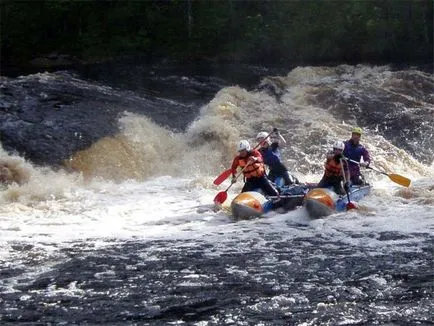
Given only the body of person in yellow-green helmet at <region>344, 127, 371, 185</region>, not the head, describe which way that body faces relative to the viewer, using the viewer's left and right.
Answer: facing the viewer

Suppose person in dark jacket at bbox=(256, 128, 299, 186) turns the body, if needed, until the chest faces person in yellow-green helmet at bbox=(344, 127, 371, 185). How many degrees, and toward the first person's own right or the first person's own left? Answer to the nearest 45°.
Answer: approximately 135° to the first person's own left

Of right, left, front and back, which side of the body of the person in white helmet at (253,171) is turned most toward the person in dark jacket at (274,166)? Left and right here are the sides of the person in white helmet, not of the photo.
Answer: back

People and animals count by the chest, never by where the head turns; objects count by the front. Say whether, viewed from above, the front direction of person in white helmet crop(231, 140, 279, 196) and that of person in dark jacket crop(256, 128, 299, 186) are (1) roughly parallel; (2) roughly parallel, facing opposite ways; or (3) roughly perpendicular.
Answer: roughly parallel

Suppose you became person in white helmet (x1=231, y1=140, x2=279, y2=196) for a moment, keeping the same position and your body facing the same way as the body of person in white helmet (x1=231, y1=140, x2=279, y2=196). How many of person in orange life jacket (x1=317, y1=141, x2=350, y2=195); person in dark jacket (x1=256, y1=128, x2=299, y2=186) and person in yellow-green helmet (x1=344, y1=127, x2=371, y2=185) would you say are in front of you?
0

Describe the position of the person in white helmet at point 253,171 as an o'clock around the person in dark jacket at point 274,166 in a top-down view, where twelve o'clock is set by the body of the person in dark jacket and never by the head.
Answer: The person in white helmet is roughly at 11 o'clock from the person in dark jacket.

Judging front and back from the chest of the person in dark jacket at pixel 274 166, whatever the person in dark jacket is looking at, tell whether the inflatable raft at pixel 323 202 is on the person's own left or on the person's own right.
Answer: on the person's own left

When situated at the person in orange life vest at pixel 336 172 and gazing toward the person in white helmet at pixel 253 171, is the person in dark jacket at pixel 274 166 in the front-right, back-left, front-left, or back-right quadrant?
front-right

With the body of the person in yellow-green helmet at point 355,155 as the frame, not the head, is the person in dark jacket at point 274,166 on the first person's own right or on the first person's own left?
on the first person's own right

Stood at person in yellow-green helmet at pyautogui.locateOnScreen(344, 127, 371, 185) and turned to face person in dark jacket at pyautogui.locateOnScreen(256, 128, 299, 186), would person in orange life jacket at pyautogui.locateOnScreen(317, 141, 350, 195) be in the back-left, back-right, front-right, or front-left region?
front-left

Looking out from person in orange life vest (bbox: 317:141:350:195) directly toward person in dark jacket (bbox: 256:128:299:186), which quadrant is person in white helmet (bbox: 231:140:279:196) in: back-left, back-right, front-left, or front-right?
front-left

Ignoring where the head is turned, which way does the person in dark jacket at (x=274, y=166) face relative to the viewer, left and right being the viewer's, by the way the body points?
facing the viewer and to the left of the viewer
